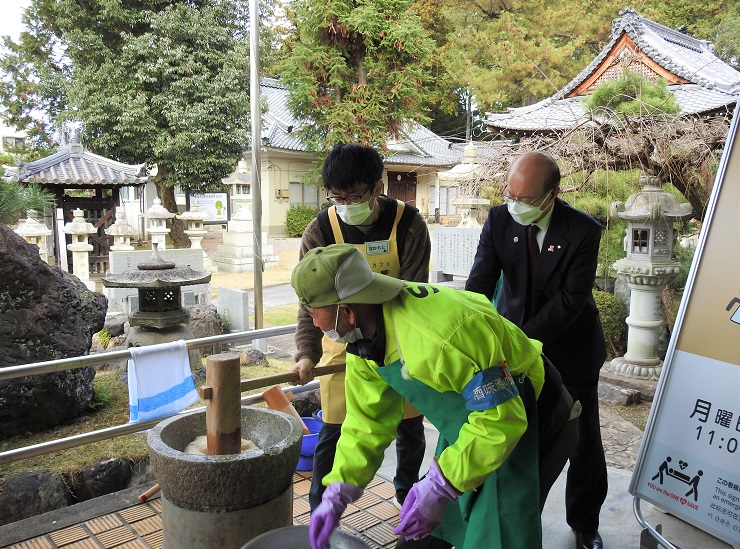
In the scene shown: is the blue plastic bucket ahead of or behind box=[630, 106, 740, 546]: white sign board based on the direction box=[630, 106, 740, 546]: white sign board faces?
ahead

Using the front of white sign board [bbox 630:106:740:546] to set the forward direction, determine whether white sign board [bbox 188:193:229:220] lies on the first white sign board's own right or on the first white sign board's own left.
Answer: on the first white sign board's own right

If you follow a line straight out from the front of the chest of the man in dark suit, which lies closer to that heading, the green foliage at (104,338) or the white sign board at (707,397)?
the green foliage

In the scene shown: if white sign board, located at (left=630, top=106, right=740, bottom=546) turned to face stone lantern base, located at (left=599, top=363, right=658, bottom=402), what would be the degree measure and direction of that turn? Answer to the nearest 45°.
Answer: approximately 135° to its right

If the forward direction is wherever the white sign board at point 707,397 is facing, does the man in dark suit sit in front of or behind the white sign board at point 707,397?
in front

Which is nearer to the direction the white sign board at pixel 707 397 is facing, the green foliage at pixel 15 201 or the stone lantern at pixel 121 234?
the green foliage

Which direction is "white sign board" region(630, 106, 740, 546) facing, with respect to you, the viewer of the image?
facing the viewer and to the left of the viewer

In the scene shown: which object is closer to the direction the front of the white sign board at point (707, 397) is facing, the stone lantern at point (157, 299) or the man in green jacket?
the man in green jacket

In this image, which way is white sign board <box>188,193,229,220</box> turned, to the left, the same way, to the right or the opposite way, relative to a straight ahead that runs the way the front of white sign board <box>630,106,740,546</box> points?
to the left

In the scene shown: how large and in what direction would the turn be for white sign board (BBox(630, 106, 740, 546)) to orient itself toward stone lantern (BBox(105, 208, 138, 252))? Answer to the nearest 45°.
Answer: approximately 90° to its right

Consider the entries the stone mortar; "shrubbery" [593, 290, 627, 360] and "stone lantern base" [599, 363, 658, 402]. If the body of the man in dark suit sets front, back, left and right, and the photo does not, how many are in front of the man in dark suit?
1
